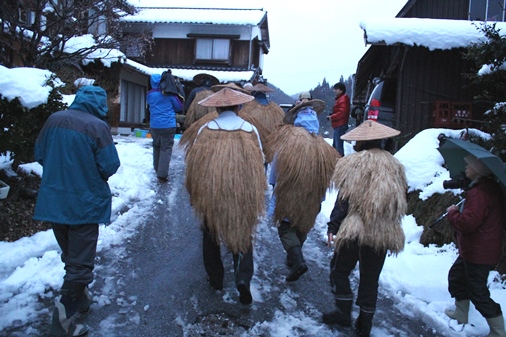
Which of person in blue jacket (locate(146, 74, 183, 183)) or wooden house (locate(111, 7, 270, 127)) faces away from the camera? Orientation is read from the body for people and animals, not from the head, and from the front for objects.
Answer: the person in blue jacket

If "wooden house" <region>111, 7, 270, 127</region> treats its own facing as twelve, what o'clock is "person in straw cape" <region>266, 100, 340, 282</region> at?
The person in straw cape is roughly at 12 o'clock from the wooden house.

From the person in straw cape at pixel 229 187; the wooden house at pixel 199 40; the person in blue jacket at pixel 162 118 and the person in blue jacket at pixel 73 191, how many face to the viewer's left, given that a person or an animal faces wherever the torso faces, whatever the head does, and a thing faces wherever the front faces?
0

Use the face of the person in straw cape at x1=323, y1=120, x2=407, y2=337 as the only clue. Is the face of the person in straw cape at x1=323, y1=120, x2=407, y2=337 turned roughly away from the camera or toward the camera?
away from the camera

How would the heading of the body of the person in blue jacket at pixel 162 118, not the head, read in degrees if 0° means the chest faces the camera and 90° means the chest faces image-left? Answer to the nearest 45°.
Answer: approximately 180°

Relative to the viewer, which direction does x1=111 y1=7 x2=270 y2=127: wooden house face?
toward the camera

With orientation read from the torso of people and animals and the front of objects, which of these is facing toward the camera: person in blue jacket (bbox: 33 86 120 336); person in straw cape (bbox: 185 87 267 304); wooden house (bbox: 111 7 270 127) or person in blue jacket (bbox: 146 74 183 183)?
the wooden house

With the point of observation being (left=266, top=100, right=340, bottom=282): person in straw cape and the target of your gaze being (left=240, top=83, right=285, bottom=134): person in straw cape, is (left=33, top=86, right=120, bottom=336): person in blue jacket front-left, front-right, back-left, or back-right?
back-left

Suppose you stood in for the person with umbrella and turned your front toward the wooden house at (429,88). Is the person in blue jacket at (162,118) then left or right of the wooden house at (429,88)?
left

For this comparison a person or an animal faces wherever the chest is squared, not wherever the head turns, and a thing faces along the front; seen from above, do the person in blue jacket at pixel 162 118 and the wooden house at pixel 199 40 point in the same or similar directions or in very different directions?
very different directions

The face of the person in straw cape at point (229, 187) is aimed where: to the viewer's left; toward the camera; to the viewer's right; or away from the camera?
away from the camera

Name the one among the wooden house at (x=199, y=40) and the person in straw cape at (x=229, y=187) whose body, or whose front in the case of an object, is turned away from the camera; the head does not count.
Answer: the person in straw cape

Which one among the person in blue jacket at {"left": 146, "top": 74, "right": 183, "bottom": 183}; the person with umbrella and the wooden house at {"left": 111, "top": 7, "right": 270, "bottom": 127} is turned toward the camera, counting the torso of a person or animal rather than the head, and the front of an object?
the wooden house

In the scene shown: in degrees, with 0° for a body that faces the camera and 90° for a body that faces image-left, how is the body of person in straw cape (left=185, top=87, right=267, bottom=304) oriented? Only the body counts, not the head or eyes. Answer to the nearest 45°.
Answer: approximately 180°

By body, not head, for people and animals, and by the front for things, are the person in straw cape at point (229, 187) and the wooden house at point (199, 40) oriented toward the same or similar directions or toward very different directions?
very different directions

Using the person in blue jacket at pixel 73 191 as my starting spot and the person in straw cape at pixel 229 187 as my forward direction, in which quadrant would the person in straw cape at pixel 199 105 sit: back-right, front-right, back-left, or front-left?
front-left
